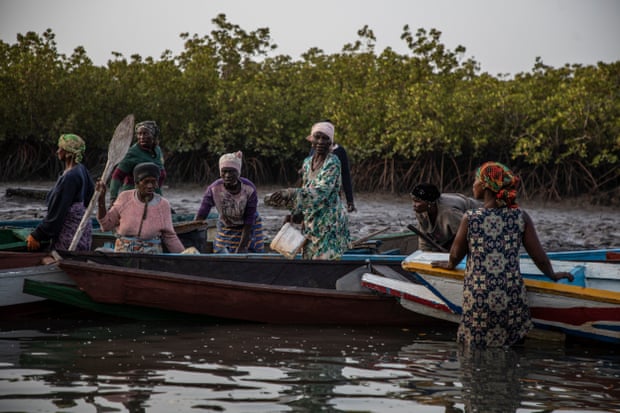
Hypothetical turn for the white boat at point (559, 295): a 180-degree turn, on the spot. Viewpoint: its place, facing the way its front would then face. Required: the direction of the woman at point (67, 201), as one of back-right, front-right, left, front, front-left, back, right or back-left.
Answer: back

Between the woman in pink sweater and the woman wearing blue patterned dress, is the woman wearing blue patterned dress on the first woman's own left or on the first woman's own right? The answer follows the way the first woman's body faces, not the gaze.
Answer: on the first woman's own left

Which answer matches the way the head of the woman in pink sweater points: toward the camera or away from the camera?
toward the camera

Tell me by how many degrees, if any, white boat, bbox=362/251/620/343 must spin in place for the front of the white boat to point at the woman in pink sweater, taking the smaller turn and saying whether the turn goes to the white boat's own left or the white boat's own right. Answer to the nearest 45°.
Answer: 0° — it already faces them

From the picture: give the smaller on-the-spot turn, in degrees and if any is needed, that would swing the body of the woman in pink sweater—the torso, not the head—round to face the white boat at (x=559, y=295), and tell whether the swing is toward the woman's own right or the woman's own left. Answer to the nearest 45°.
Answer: approximately 45° to the woman's own left

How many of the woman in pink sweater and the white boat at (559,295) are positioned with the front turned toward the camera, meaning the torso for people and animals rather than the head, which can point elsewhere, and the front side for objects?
1

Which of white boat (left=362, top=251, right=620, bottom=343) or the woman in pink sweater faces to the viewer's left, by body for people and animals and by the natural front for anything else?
the white boat

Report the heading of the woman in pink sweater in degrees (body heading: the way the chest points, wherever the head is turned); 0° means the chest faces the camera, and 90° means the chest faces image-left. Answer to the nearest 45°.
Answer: approximately 0°

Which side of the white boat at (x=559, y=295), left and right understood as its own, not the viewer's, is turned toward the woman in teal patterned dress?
front

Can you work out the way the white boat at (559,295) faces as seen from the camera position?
facing to the left of the viewer

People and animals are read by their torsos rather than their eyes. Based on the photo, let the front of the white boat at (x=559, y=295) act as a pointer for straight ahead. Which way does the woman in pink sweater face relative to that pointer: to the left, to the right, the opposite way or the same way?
to the left
